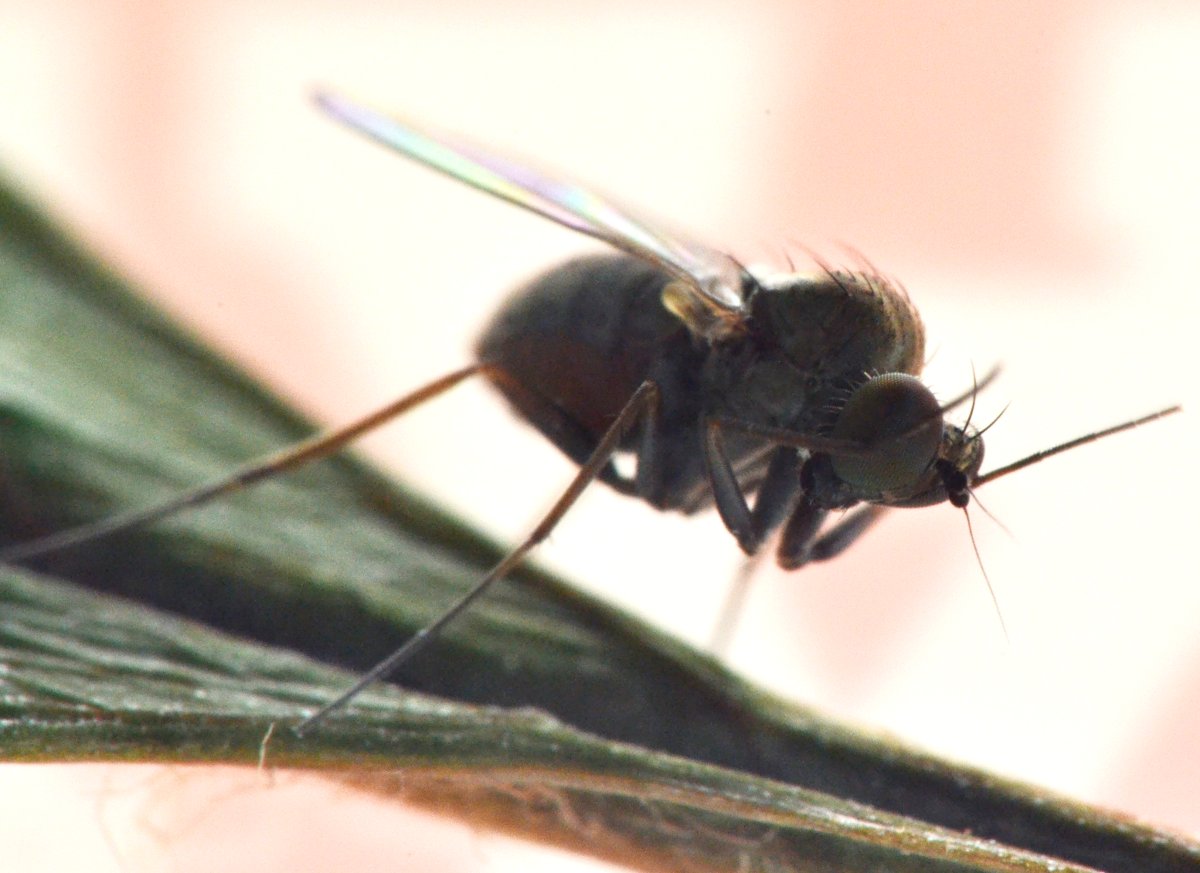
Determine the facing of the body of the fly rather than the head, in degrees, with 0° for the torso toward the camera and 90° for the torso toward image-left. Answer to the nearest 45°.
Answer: approximately 270°
